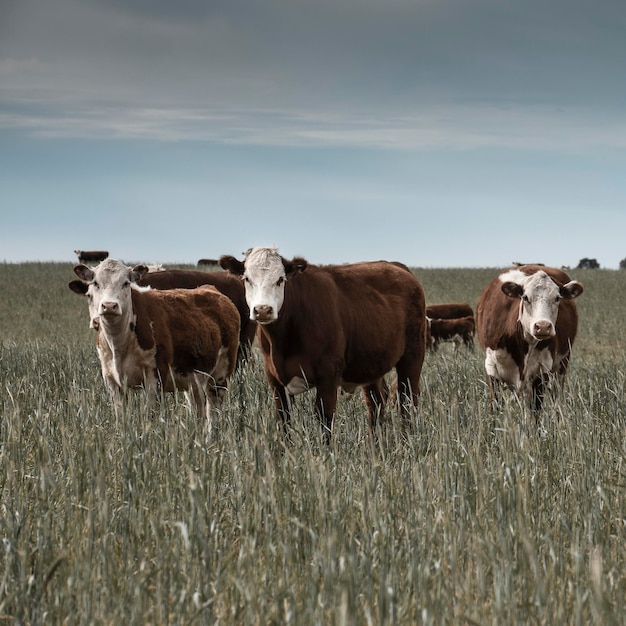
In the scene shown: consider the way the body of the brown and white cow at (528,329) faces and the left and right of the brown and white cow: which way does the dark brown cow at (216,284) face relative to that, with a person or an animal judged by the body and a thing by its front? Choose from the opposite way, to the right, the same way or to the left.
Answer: to the right

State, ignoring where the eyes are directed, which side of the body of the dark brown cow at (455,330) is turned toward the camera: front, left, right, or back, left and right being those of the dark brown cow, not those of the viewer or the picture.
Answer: left

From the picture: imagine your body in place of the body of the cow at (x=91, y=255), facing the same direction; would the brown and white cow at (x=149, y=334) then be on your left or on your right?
on your left

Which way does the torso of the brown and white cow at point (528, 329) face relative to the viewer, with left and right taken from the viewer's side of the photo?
facing the viewer

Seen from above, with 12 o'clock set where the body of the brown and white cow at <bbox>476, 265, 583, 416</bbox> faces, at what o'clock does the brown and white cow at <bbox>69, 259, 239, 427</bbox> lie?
the brown and white cow at <bbox>69, 259, 239, 427</bbox> is roughly at 2 o'clock from the brown and white cow at <bbox>476, 265, 583, 416</bbox>.

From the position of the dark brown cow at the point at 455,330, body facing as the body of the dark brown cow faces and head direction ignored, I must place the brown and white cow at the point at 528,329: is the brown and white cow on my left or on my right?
on my left

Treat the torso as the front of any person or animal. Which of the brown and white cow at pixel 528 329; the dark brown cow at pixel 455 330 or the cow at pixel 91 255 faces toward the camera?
the brown and white cow

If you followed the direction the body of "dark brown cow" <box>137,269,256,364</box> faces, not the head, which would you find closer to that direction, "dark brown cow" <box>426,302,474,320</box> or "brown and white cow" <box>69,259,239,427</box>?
the brown and white cow

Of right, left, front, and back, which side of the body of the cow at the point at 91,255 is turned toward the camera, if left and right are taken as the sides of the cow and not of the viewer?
left

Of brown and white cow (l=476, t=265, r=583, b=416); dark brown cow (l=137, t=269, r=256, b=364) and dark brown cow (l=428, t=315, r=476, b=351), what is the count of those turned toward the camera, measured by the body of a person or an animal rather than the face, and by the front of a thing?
1

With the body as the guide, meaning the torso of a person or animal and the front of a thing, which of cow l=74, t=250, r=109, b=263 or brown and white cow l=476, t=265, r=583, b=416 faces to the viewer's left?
the cow

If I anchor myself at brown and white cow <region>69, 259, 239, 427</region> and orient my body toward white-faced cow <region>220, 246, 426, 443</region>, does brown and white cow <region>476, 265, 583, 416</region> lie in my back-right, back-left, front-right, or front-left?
front-left

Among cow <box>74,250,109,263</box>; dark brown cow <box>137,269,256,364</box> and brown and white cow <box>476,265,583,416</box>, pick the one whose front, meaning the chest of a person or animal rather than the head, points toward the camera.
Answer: the brown and white cow

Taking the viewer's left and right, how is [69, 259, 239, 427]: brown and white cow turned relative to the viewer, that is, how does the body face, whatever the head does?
facing the viewer and to the left of the viewer

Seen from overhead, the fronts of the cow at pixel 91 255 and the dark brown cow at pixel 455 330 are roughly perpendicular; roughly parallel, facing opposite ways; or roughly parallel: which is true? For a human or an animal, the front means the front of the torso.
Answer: roughly parallel

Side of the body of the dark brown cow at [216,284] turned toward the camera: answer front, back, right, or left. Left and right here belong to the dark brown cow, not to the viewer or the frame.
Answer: left
